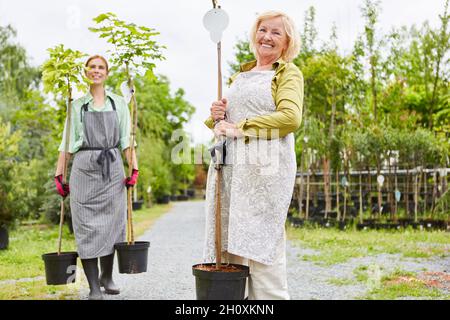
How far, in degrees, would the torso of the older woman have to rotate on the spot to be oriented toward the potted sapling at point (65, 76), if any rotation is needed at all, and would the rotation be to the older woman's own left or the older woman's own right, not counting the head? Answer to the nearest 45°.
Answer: approximately 90° to the older woman's own right

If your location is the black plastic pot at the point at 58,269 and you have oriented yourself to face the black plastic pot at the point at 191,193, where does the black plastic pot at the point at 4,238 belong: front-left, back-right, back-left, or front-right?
front-left

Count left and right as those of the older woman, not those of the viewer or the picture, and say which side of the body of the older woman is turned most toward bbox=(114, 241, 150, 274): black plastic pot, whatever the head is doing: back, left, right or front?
right

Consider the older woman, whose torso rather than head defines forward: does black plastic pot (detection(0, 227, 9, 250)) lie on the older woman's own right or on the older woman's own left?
on the older woman's own right

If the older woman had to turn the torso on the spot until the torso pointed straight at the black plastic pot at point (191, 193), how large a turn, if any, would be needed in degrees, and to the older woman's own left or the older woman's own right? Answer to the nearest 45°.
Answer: approximately 135° to the older woman's own right

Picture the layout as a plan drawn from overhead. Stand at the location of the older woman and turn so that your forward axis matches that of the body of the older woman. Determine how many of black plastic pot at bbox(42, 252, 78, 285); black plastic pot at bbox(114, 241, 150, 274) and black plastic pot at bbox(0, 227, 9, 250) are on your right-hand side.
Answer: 3

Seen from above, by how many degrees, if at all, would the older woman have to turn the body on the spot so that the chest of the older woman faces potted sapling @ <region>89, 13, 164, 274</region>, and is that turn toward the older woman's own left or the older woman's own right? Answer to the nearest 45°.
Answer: approximately 90° to the older woman's own right

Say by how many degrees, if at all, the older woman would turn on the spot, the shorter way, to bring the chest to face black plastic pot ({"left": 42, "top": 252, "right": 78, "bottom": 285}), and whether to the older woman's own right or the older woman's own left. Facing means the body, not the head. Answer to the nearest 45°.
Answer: approximately 90° to the older woman's own right

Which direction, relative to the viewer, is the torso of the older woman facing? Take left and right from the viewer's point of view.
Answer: facing the viewer and to the left of the viewer
